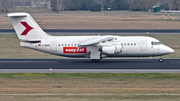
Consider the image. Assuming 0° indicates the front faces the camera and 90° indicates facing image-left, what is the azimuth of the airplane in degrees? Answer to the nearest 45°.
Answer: approximately 270°
